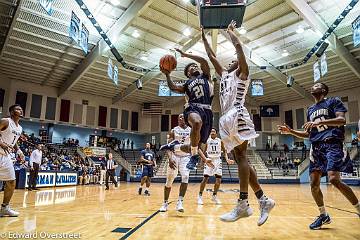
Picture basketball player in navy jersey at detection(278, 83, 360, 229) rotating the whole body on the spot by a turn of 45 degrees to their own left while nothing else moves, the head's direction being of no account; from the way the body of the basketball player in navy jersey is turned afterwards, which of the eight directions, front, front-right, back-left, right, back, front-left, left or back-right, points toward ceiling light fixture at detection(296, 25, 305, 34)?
back

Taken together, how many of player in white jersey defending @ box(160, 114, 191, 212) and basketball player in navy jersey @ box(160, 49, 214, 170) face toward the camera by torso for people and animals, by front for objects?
2

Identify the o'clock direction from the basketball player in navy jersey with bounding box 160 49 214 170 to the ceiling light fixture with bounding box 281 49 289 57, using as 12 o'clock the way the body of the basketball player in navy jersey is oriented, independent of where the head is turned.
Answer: The ceiling light fixture is roughly at 7 o'clock from the basketball player in navy jersey.

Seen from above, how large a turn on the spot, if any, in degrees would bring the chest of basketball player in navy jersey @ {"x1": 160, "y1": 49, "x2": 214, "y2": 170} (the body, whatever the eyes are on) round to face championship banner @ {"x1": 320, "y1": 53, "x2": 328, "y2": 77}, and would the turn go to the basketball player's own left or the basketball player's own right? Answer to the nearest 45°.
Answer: approximately 135° to the basketball player's own left

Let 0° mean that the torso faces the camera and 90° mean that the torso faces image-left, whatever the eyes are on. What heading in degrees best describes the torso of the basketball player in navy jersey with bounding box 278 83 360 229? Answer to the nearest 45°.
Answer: approximately 45°

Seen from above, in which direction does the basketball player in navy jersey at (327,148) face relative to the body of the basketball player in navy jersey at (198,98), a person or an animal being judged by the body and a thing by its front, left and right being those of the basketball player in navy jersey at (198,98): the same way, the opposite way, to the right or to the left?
to the right

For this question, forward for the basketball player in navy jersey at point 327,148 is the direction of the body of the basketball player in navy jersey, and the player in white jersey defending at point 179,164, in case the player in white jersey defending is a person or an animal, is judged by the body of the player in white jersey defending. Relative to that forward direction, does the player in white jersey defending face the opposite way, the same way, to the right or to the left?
to the left

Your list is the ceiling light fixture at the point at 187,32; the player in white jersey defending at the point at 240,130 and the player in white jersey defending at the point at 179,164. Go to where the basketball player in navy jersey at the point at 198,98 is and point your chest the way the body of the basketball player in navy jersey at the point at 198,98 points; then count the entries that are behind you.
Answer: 2

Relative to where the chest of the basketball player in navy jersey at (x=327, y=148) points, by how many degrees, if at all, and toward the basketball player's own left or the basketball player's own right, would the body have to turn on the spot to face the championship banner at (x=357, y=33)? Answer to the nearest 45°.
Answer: approximately 135° to the basketball player's own right

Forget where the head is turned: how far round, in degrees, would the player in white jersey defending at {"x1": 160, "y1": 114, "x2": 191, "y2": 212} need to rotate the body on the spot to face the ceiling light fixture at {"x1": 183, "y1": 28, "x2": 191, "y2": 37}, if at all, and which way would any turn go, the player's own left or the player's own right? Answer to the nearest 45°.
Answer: approximately 180°

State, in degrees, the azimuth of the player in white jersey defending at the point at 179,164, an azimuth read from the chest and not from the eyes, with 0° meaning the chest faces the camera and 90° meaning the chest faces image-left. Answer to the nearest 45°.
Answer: approximately 0°

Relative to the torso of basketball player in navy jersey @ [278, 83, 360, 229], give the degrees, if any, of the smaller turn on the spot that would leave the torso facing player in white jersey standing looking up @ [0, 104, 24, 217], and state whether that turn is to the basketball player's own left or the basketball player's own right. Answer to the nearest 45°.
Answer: approximately 45° to the basketball player's own right

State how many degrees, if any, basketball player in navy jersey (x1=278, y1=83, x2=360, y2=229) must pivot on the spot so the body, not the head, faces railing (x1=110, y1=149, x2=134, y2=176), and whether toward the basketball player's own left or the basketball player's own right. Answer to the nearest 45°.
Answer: approximately 90° to the basketball player's own right
